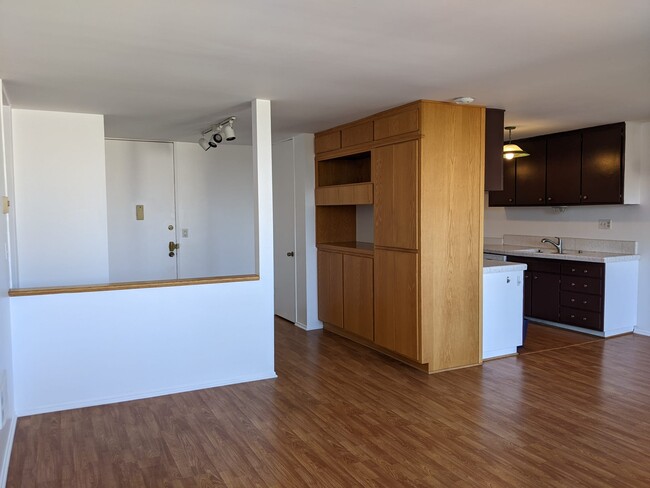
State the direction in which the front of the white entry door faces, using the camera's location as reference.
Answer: facing the viewer

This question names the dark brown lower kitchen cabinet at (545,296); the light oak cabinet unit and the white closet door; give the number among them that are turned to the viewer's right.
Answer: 0

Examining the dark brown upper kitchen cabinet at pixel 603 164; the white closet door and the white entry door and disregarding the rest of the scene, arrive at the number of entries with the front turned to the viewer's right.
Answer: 0

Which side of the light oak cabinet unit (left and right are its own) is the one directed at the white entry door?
right

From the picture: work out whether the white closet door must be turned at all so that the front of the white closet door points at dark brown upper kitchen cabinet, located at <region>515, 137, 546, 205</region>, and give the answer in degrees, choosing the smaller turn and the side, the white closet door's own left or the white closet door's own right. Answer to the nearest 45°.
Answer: approximately 135° to the white closet door's own left

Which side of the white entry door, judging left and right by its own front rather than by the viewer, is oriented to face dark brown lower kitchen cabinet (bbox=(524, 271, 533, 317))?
left

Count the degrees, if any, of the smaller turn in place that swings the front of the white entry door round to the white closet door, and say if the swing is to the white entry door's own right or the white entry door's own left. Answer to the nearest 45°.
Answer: approximately 90° to the white entry door's own left

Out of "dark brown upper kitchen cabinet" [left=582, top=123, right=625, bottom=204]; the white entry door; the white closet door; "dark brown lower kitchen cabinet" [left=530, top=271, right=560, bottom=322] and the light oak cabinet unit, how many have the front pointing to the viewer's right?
0

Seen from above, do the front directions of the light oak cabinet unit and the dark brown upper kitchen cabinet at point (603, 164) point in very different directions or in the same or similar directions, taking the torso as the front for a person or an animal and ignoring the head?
same or similar directions

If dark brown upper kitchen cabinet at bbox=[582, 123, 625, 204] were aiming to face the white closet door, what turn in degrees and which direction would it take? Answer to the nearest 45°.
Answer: approximately 45° to its right

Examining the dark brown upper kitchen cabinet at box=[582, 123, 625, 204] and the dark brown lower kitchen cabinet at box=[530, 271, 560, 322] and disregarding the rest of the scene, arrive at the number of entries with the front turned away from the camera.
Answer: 0

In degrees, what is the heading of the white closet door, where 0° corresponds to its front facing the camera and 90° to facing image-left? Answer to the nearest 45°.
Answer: approximately 45°

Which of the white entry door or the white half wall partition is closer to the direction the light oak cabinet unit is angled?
the white half wall partition
